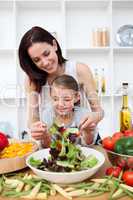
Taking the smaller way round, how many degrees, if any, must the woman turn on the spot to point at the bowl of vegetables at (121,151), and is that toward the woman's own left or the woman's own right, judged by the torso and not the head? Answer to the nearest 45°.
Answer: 0° — they already face it

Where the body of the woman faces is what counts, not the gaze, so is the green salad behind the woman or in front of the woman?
in front

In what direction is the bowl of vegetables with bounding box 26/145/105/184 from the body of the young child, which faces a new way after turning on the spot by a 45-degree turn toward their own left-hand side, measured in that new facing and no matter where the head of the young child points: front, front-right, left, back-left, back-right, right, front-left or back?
front-right

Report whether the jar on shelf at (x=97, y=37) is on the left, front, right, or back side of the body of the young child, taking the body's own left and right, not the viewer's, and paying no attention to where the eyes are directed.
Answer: back

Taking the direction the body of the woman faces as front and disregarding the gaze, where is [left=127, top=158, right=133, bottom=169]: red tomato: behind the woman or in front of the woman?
in front

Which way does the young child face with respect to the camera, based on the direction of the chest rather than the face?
toward the camera

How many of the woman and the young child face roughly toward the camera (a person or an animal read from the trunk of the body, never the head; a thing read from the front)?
2

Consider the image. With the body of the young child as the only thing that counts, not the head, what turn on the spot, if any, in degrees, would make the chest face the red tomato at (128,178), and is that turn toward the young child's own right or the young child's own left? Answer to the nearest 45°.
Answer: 0° — they already face it

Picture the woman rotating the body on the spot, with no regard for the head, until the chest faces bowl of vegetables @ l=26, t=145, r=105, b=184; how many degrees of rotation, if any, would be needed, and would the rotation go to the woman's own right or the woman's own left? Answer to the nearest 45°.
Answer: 0° — they already face it

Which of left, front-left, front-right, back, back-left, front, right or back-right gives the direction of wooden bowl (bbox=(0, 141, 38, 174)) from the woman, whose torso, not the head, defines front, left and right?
front

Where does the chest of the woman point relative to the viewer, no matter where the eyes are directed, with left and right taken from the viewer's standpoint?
facing the viewer
